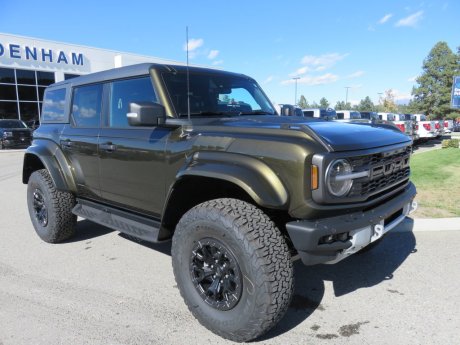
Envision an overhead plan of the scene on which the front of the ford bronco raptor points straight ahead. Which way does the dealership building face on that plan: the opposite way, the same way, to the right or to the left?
the same way

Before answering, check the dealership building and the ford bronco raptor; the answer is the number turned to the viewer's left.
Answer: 0

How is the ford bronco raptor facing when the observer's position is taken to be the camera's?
facing the viewer and to the right of the viewer

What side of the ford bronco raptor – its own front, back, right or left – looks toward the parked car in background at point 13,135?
back

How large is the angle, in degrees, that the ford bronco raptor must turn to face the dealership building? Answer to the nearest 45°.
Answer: approximately 180°

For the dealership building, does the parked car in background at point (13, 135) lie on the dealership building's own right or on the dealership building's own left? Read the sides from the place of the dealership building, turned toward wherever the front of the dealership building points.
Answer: on the dealership building's own right

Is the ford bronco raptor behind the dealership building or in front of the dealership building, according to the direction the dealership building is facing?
in front
